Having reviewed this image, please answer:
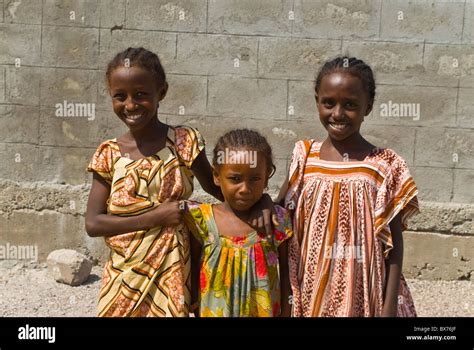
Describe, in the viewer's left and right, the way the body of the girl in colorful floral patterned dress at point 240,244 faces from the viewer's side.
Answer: facing the viewer

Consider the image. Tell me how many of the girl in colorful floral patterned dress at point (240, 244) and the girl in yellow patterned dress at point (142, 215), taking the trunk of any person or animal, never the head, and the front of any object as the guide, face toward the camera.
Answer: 2

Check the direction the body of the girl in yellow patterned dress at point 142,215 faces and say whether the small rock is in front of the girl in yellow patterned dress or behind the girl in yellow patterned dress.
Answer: behind

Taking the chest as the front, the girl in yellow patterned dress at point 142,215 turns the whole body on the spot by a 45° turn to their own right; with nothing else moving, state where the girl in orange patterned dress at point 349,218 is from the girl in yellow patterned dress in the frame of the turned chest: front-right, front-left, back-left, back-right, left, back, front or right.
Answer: back-left

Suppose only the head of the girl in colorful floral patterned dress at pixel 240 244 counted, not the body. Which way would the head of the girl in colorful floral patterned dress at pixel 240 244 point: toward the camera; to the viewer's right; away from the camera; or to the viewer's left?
toward the camera

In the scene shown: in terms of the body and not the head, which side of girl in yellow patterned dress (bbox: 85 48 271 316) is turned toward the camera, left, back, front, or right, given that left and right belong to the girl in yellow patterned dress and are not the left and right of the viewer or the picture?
front

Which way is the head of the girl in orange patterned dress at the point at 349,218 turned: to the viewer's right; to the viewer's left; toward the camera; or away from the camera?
toward the camera

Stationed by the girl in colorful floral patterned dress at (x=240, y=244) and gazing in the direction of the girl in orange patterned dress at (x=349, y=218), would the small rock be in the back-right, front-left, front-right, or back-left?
back-left

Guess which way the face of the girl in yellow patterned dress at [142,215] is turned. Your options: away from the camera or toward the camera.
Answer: toward the camera

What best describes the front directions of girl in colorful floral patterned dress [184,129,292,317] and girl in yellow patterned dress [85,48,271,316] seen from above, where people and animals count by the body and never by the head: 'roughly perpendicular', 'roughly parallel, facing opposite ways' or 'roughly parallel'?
roughly parallel
